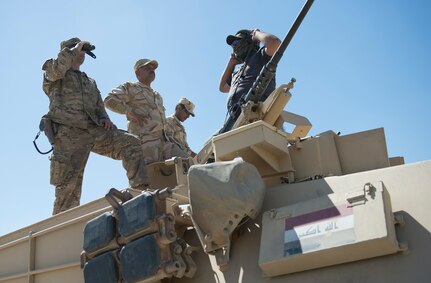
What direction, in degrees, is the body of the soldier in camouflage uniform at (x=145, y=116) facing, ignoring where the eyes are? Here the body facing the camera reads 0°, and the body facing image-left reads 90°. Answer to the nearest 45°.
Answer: approximately 315°

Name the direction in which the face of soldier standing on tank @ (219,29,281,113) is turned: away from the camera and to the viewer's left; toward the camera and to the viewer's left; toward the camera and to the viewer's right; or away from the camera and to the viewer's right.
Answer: toward the camera and to the viewer's left

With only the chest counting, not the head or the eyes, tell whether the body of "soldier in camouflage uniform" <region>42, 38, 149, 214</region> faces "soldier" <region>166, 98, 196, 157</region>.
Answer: no

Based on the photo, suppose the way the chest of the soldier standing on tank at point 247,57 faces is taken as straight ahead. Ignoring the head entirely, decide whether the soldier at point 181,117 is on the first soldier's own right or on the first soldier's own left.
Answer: on the first soldier's own right

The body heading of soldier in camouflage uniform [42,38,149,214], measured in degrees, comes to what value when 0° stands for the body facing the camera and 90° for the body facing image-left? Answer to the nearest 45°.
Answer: approximately 315°

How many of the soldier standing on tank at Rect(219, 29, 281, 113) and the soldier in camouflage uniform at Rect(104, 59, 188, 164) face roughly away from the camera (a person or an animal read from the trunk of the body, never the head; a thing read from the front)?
0

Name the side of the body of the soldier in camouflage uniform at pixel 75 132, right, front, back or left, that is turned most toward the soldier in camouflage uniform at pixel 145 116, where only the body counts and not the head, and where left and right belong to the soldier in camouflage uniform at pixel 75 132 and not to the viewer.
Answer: left

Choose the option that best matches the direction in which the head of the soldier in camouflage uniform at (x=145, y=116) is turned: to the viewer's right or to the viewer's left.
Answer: to the viewer's right

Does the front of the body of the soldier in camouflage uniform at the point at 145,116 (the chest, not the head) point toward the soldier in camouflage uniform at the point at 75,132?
no

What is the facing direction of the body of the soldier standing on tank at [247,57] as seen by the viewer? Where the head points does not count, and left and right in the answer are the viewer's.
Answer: facing the viewer and to the left of the viewer

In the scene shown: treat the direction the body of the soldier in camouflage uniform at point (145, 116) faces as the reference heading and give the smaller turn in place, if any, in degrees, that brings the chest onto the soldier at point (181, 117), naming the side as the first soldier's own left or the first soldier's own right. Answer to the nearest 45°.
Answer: approximately 135° to the first soldier's own left

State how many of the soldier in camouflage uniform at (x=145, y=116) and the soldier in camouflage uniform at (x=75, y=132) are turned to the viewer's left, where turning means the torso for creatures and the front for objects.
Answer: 0

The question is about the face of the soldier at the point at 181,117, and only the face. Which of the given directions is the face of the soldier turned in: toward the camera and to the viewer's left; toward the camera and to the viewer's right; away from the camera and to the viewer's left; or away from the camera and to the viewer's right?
toward the camera and to the viewer's right

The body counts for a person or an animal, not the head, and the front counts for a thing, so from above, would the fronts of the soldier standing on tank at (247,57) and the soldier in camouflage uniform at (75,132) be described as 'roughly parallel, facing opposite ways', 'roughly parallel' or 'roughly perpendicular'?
roughly perpendicular
